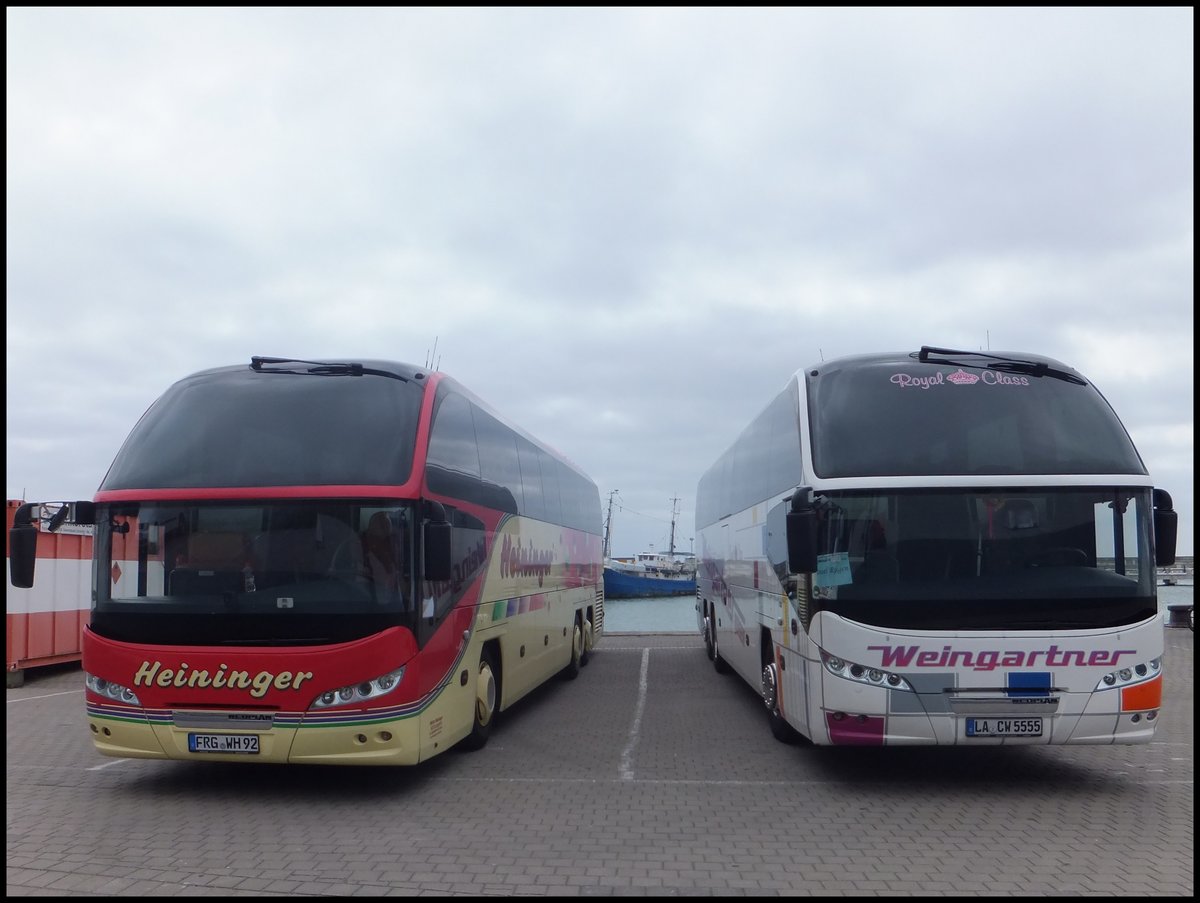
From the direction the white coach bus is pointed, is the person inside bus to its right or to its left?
on its right

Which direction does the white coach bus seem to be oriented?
toward the camera

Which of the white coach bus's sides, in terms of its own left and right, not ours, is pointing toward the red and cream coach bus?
right
